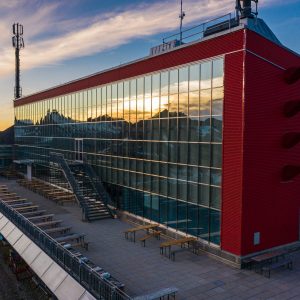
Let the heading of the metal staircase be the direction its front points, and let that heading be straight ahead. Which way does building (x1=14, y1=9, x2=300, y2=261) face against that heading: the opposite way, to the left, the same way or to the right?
to the right

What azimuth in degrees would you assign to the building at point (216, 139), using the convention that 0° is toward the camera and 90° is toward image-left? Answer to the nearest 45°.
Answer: approximately 45°

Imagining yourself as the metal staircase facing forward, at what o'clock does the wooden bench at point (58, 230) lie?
The wooden bench is roughly at 2 o'clock from the metal staircase.

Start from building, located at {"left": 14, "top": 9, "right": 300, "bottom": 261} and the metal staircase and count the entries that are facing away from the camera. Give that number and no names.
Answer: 0

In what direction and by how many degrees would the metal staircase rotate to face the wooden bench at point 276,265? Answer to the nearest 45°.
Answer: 0° — it already faces it

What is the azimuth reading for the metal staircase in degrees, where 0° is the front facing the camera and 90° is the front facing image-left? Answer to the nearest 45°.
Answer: approximately 315°

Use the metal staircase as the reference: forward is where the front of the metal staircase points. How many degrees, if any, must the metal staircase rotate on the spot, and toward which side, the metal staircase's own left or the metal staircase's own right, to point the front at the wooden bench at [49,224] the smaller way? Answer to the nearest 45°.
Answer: approximately 90° to the metal staircase's own right
